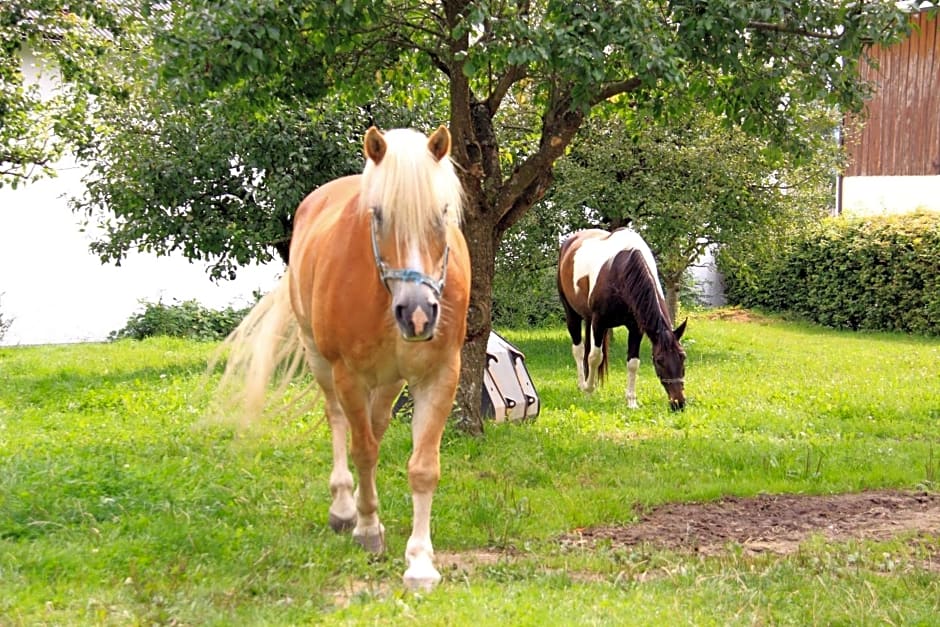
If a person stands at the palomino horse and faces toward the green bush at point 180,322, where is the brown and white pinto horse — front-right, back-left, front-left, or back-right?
front-right

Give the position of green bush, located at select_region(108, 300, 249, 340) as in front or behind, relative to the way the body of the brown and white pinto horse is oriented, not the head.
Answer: behind

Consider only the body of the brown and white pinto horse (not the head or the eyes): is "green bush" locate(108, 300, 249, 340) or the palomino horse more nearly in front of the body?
the palomino horse

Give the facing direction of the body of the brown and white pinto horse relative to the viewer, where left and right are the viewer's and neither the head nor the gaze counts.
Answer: facing the viewer and to the right of the viewer

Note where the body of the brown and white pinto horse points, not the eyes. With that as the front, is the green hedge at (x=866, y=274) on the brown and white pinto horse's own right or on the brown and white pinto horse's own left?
on the brown and white pinto horse's own left

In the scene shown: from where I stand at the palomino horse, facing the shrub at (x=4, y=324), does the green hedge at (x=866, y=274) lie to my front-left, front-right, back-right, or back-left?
front-right

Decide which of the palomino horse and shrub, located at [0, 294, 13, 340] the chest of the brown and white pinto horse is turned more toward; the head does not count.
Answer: the palomino horse

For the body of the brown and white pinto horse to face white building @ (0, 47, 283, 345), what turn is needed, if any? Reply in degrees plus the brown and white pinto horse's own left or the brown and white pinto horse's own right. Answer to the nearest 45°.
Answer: approximately 180°

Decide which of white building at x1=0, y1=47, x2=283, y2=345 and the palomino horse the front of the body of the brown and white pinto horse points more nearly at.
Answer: the palomino horse

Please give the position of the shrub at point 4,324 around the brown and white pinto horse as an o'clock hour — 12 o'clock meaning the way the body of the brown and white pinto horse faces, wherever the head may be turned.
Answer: The shrub is roughly at 5 o'clock from the brown and white pinto horse.
